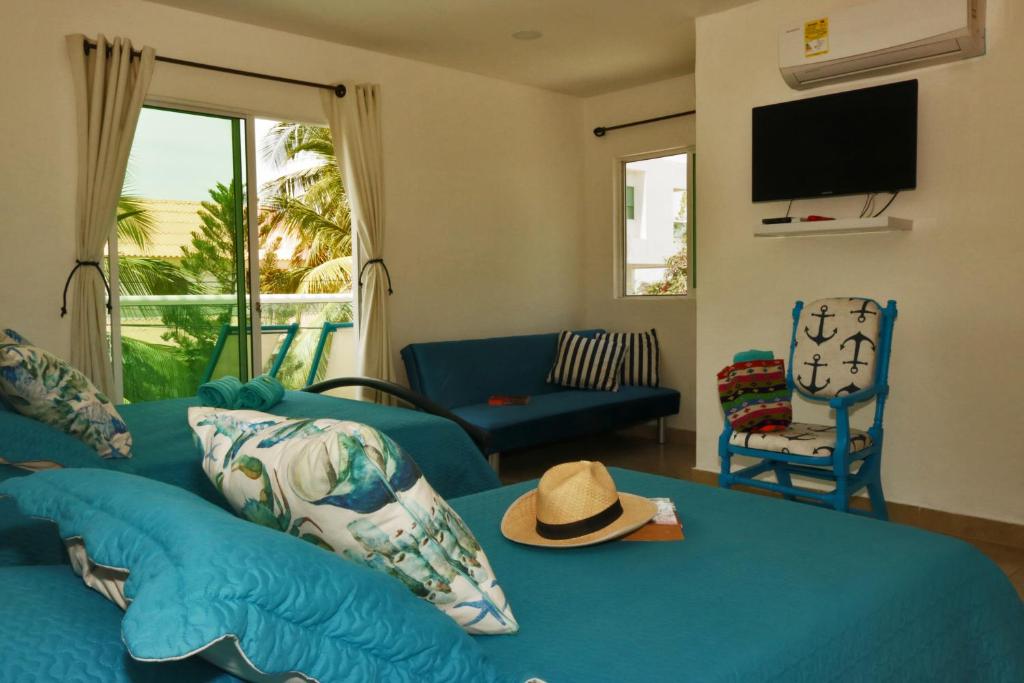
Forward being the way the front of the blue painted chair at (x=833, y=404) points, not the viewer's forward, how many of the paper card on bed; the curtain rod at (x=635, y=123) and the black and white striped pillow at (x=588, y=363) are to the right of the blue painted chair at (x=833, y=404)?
2

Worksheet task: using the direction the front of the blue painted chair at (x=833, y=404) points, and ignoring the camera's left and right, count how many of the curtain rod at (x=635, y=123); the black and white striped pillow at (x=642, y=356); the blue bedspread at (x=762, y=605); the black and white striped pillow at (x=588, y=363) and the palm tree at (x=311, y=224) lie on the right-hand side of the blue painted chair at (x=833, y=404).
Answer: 4

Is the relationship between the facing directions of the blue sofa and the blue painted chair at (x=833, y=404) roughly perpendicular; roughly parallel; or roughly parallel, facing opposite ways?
roughly perpendicular

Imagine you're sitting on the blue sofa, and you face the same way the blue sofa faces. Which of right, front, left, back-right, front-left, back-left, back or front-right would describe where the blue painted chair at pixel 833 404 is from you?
front

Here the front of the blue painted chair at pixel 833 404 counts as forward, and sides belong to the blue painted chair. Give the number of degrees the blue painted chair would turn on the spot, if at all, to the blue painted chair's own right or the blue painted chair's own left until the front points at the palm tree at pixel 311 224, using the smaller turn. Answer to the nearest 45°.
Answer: approximately 90° to the blue painted chair's own right

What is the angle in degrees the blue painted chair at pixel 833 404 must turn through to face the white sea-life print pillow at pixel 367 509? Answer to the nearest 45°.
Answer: approximately 45° to its left

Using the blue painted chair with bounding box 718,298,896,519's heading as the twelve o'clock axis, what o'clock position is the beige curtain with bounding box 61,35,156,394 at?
The beige curtain is roughly at 1 o'clock from the blue painted chair.

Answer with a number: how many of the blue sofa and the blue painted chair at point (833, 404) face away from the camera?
0

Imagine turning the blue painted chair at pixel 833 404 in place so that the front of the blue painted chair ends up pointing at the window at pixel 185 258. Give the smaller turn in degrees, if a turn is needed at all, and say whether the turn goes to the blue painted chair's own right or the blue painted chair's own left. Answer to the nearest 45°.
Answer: approximately 45° to the blue painted chair's own right

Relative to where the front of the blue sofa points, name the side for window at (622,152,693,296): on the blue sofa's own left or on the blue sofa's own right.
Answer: on the blue sofa's own left

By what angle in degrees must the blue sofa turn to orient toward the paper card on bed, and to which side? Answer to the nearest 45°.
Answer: approximately 45° to its right

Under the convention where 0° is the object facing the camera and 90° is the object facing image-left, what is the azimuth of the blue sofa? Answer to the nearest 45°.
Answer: approximately 315°

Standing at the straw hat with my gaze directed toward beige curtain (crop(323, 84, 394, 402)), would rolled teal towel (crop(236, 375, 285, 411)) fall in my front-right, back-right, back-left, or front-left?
front-left

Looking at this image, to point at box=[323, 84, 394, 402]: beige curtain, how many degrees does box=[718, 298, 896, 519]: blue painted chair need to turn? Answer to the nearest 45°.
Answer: approximately 45° to its right

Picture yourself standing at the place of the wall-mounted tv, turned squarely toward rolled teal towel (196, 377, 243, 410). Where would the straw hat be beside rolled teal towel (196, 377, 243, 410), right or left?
left
